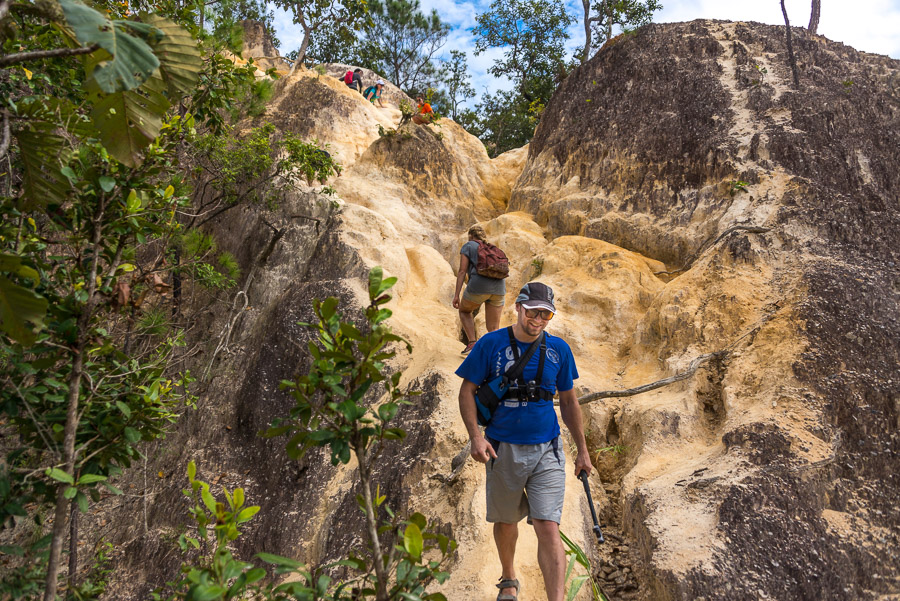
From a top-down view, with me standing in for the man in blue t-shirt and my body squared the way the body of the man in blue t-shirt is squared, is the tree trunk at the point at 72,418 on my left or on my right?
on my right

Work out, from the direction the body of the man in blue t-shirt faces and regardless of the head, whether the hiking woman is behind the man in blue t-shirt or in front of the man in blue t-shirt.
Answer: behind

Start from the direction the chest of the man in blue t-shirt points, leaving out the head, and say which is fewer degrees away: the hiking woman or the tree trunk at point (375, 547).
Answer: the tree trunk

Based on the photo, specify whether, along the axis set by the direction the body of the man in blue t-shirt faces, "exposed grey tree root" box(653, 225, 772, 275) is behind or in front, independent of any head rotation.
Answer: behind

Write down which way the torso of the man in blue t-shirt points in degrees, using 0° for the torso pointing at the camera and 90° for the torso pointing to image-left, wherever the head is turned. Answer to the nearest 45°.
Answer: approximately 0°

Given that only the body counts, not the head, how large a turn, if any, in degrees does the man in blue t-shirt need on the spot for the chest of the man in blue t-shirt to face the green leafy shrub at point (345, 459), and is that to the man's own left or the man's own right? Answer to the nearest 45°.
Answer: approximately 45° to the man's own right

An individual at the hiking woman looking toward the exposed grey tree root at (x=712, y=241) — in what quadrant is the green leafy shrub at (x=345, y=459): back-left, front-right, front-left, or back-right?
back-right
